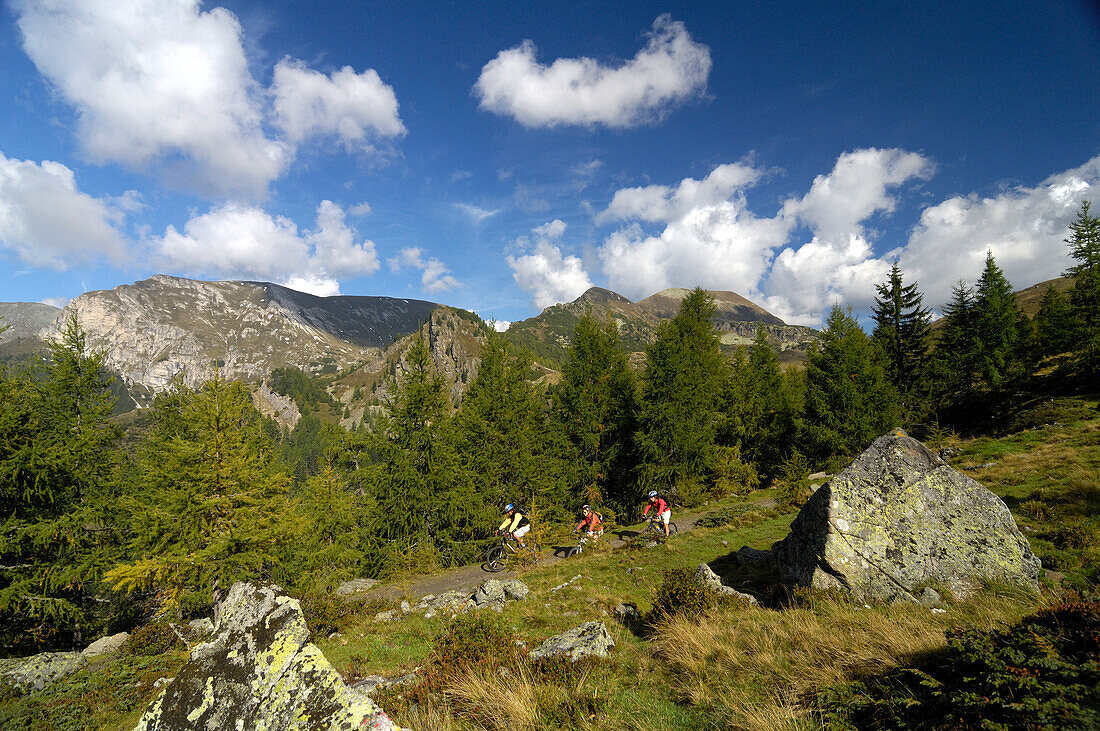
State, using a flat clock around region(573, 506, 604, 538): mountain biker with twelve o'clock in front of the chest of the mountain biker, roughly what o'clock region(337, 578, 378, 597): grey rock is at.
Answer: The grey rock is roughly at 1 o'clock from the mountain biker.

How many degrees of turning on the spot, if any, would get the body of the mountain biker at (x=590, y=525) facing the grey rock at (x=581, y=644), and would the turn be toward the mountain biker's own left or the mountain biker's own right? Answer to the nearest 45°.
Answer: approximately 45° to the mountain biker's own left

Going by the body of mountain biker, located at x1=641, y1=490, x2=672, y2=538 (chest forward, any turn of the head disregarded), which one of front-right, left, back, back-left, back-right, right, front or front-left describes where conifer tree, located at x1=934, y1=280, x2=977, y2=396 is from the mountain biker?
back

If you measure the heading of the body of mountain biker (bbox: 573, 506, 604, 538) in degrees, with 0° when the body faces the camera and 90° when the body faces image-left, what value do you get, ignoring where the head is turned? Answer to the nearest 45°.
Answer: approximately 45°

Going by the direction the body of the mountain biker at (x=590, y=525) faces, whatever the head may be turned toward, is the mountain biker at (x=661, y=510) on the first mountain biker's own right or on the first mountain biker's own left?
on the first mountain biker's own left

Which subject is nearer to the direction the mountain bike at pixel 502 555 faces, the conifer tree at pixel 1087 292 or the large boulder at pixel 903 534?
the large boulder

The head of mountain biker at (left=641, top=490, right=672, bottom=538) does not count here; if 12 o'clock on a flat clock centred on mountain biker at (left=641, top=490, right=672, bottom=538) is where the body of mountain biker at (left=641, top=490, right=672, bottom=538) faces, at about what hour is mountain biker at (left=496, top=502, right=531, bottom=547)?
mountain biker at (left=496, top=502, right=531, bottom=547) is roughly at 1 o'clock from mountain biker at (left=641, top=490, right=672, bottom=538).

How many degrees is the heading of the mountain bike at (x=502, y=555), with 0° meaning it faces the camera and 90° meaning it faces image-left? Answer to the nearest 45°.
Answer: approximately 45°

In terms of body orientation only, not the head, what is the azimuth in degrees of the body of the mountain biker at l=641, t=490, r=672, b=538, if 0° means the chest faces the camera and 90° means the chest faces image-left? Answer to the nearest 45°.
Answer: approximately 45°

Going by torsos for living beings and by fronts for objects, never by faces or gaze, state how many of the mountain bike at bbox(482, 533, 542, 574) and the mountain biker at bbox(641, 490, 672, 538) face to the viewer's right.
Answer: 0

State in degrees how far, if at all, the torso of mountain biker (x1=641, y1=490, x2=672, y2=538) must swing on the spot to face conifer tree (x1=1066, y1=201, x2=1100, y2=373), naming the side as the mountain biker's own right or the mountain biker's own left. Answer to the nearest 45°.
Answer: approximately 180°

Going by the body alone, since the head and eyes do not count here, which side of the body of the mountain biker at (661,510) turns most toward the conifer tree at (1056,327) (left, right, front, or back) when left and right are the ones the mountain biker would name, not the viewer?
back
